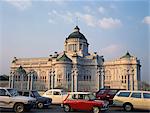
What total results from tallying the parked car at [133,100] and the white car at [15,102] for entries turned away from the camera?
0

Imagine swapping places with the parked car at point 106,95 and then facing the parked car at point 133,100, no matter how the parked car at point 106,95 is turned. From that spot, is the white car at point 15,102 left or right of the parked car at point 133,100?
right

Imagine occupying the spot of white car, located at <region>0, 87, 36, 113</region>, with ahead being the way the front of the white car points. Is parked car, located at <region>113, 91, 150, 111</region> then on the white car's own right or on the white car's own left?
on the white car's own left

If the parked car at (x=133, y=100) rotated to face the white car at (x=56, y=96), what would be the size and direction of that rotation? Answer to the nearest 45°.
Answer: approximately 135° to its left

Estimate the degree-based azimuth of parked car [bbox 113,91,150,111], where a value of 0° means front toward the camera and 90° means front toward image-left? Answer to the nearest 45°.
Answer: approximately 270°

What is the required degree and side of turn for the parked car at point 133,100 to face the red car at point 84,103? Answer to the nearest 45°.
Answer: approximately 135° to its right
